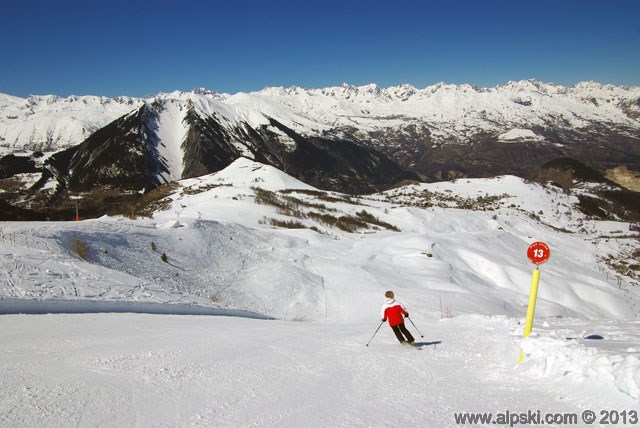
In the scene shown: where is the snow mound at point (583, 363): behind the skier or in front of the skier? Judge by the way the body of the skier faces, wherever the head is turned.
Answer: behind

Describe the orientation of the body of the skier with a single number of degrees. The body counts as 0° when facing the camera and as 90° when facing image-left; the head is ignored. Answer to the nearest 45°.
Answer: approximately 180°
